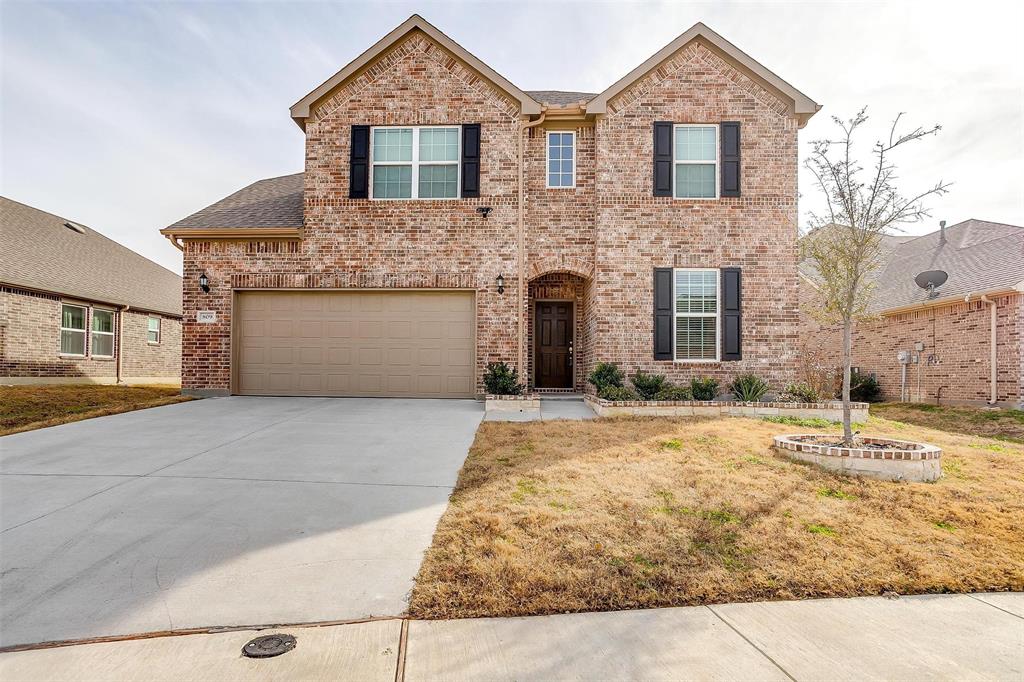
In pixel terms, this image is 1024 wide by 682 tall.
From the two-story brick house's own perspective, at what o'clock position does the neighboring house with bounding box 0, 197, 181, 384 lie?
The neighboring house is roughly at 4 o'clock from the two-story brick house.

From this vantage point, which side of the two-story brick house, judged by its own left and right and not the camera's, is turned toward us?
front

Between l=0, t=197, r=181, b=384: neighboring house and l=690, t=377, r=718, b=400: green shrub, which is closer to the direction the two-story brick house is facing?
the green shrub

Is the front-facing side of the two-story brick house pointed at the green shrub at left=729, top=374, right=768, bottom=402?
no

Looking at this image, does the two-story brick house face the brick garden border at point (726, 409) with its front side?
no

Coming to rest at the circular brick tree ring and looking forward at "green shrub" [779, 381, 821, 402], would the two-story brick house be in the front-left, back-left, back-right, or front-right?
front-left

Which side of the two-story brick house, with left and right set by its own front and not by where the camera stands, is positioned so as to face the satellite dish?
left

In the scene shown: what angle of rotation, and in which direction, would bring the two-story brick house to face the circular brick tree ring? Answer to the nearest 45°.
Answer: approximately 45° to its left

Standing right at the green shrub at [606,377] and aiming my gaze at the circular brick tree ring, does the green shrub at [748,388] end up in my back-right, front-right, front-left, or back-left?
front-left

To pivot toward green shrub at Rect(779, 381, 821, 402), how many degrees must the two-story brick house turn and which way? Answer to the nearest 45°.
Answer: approximately 90° to its left

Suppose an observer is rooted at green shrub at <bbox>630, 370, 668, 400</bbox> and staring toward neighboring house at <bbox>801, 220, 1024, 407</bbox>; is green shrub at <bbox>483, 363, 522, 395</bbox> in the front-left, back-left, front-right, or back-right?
back-left
